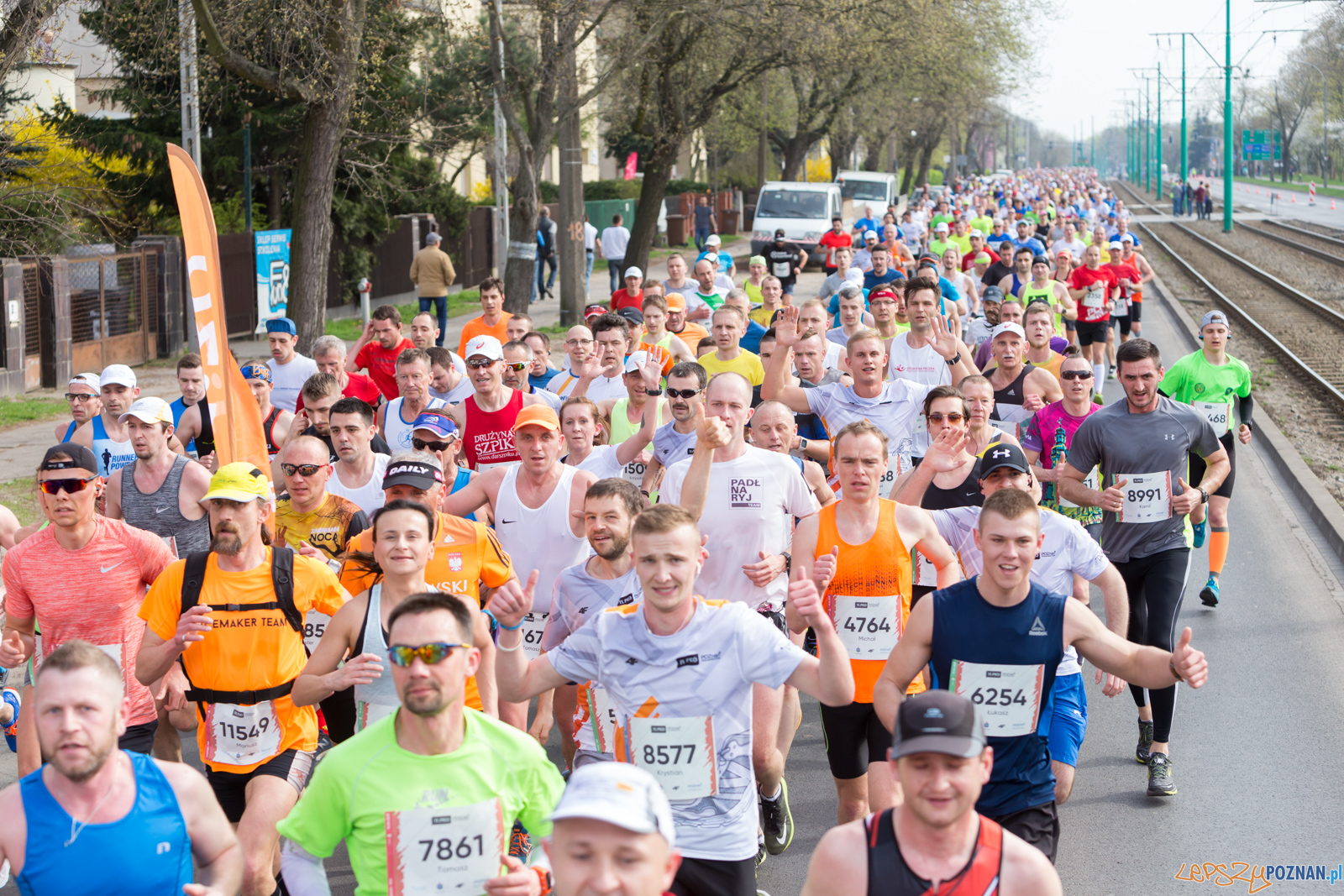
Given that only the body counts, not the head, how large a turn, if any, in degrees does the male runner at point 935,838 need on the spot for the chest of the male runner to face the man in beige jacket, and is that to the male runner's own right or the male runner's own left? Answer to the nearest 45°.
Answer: approximately 180°

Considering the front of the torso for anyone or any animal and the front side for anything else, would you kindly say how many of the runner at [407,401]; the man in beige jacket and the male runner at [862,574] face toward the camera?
2
